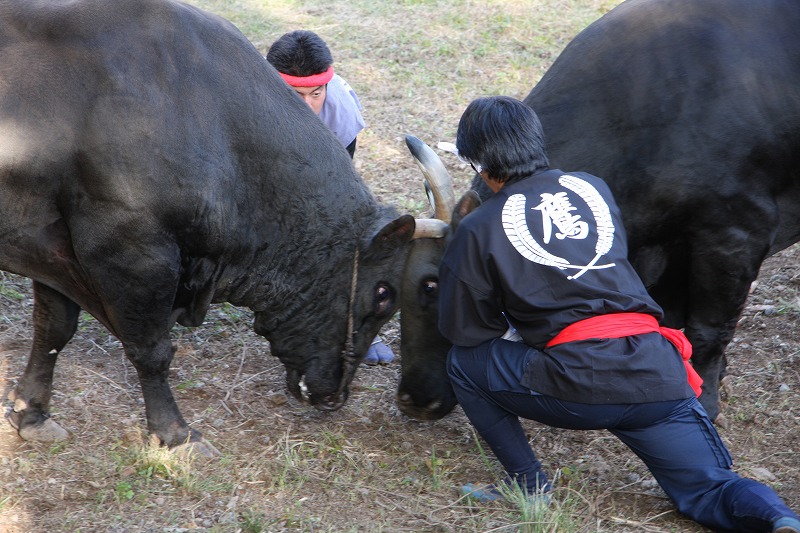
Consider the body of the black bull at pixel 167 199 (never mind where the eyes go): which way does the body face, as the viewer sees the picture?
to the viewer's right

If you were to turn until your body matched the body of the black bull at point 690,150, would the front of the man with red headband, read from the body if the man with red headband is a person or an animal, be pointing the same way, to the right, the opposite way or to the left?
to the left

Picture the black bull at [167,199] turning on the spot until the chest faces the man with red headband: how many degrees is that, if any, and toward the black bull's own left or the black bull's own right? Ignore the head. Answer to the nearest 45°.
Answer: approximately 45° to the black bull's own left

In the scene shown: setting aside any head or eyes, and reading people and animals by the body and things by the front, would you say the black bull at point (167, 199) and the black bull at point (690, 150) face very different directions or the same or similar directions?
very different directions

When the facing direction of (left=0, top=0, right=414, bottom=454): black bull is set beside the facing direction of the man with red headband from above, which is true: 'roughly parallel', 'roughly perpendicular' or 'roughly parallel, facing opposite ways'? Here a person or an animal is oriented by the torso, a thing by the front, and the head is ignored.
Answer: roughly perpendicular

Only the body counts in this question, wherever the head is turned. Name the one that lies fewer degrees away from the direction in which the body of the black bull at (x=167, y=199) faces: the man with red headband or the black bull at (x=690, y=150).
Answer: the black bull

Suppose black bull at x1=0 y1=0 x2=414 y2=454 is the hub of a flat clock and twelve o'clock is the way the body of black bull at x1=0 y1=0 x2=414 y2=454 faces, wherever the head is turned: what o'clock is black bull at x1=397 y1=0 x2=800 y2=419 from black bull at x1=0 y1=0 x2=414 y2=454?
black bull at x1=397 y1=0 x2=800 y2=419 is roughly at 12 o'clock from black bull at x1=0 y1=0 x2=414 y2=454.

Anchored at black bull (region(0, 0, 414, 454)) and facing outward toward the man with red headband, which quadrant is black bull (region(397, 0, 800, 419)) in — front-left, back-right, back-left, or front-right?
front-right

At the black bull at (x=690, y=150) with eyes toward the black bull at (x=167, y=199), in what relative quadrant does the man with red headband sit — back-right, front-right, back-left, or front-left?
front-right

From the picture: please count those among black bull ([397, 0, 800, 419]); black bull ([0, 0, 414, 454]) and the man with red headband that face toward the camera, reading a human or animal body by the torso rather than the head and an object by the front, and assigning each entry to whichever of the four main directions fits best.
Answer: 1

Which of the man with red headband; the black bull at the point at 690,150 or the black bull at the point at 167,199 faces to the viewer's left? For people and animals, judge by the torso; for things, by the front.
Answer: the black bull at the point at 690,150

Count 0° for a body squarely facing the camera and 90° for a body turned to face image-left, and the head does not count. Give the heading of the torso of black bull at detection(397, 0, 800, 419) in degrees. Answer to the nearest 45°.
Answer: approximately 90°

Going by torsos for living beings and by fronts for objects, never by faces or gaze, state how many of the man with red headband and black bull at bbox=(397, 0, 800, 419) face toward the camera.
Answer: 1

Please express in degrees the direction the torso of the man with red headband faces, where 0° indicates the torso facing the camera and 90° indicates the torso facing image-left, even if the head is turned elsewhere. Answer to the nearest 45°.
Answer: approximately 0°

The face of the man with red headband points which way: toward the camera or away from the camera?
toward the camera
